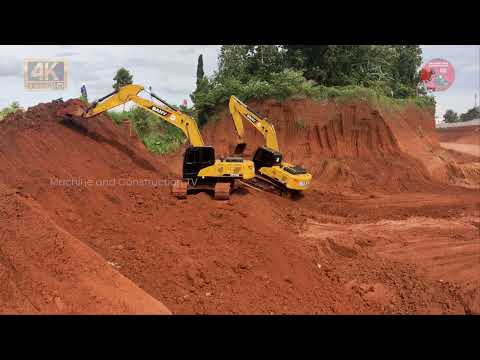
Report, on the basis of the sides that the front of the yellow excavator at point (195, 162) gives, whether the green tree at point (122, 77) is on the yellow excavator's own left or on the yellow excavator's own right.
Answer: on the yellow excavator's own right

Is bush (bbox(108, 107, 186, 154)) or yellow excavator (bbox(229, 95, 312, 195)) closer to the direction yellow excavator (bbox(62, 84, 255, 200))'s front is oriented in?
the bush

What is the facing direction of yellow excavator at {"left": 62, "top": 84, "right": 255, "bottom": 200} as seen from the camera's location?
facing to the left of the viewer

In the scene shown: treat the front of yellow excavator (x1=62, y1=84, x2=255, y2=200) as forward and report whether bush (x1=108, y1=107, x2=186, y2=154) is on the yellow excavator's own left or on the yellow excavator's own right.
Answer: on the yellow excavator's own right
